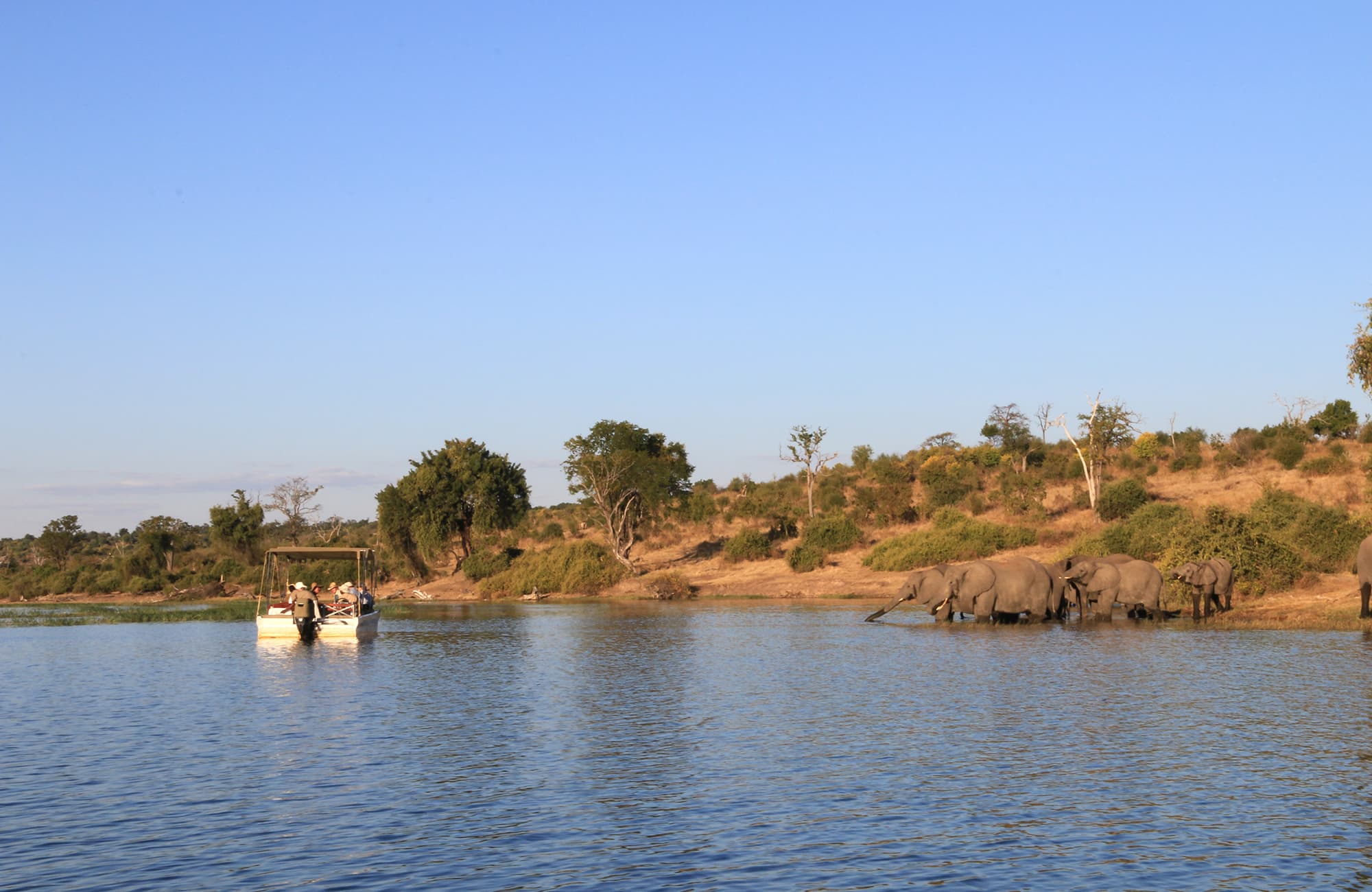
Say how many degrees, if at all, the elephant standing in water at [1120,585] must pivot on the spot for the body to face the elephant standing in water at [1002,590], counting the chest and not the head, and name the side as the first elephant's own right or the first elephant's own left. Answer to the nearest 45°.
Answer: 0° — it already faces it

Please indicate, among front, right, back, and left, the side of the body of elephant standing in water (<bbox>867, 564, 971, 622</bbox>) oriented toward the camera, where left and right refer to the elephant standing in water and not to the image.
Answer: left

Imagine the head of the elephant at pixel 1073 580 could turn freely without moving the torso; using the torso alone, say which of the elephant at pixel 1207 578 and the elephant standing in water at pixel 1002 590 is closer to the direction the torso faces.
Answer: the elephant standing in water

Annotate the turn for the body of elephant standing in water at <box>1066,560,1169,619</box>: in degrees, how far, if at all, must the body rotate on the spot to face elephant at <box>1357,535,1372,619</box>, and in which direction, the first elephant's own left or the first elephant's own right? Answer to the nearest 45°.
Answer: approximately 135° to the first elephant's own left

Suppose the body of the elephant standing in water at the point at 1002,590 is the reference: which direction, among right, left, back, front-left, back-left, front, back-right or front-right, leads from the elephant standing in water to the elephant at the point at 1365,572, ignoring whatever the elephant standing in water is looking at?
back-left

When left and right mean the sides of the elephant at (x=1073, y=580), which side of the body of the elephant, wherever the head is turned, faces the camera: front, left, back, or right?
left

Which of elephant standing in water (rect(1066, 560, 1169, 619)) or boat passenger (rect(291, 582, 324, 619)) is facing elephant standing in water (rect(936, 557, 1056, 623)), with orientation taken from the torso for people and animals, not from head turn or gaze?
elephant standing in water (rect(1066, 560, 1169, 619))

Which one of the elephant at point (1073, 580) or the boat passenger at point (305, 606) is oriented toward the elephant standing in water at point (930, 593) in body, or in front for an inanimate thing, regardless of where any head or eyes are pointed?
the elephant

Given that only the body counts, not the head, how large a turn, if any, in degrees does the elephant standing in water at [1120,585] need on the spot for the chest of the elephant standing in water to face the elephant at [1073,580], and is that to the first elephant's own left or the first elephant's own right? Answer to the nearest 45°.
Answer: approximately 45° to the first elephant's own right

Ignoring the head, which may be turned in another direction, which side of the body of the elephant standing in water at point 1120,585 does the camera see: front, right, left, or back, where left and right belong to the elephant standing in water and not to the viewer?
left

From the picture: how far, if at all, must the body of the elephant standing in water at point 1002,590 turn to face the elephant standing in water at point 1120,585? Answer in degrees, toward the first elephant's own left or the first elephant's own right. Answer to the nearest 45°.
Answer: approximately 180°

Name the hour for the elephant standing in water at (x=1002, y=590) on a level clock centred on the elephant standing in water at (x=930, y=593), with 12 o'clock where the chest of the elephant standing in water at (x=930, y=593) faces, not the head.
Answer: the elephant standing in water at (x=1002, y=590) is roughly at 7 o'clock from the elephant standing in water at (x=930, y=593).

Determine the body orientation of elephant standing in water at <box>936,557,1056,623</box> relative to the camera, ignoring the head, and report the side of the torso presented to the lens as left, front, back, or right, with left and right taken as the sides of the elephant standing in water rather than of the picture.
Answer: left

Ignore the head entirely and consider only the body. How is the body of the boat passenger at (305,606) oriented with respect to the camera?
away from the camera

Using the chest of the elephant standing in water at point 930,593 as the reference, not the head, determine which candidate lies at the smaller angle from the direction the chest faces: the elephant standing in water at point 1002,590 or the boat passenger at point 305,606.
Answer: the boat passenger
